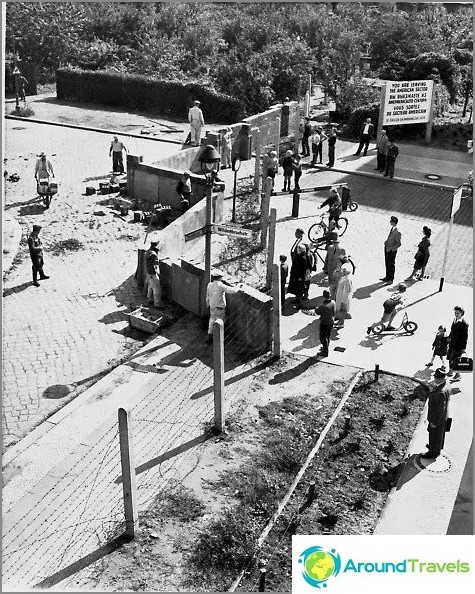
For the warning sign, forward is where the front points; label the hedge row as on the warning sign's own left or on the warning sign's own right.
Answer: on the warning sign's own right

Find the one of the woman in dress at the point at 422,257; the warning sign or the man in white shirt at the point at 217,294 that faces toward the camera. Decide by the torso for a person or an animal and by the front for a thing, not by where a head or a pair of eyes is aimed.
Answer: the warning sign

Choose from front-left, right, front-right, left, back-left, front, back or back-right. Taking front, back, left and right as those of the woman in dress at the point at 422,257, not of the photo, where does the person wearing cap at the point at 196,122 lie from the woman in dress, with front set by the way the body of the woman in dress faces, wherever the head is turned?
front-right

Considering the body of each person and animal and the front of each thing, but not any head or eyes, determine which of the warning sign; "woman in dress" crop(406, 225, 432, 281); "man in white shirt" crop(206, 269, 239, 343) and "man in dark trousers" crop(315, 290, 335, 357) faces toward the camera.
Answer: the warning sign

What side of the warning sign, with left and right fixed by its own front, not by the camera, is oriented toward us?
front

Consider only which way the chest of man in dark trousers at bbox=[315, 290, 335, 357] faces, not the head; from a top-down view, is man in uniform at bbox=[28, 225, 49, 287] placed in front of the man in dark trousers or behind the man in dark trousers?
in front

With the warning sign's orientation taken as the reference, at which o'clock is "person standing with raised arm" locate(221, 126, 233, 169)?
The person standing with raised arm is roughly at 2 o'clock from the warning sign.
